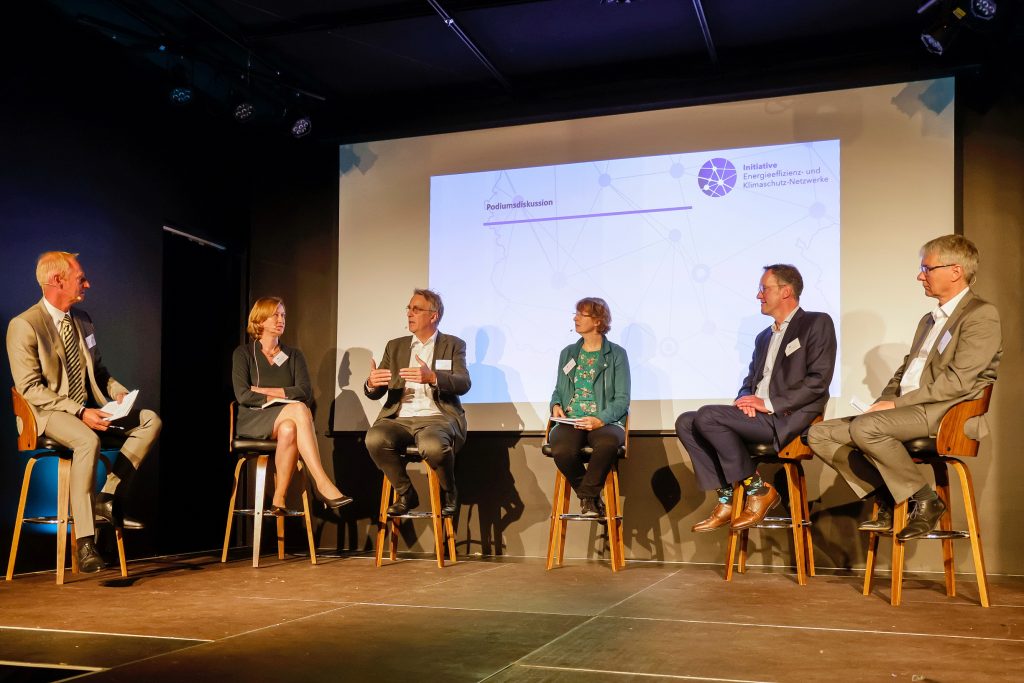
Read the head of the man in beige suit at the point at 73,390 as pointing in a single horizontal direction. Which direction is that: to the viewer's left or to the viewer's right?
to the viewer's right

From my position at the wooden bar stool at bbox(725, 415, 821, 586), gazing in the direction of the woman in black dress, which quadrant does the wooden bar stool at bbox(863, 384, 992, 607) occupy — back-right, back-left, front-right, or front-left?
back-left

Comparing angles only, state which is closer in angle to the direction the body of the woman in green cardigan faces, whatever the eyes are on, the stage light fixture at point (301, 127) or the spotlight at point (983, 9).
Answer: the spotlight

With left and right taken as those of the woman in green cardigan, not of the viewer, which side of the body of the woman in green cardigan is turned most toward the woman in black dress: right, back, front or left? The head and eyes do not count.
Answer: right

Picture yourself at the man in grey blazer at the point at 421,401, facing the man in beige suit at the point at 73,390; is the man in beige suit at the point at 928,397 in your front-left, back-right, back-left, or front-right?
back-left

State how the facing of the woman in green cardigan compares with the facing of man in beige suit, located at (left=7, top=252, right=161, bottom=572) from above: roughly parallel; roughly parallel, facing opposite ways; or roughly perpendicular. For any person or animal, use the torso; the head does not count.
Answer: roughly perpendicular

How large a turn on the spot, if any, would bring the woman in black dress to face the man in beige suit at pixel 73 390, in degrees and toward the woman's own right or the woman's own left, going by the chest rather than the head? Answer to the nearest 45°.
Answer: approximately 90° to the woman's own right

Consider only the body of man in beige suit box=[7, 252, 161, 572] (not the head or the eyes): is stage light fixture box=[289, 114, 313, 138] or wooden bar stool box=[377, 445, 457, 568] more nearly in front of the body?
the wooden bar stool

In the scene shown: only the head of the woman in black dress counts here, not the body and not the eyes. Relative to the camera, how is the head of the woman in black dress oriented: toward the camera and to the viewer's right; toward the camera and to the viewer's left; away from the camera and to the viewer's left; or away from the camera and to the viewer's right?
toward the camera and to the viewer's right

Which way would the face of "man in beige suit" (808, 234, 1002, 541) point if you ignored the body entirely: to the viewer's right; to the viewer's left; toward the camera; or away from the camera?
to the viewer's left

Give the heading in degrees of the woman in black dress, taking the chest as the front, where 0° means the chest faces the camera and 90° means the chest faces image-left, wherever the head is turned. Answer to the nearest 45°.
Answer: approximately 315°
